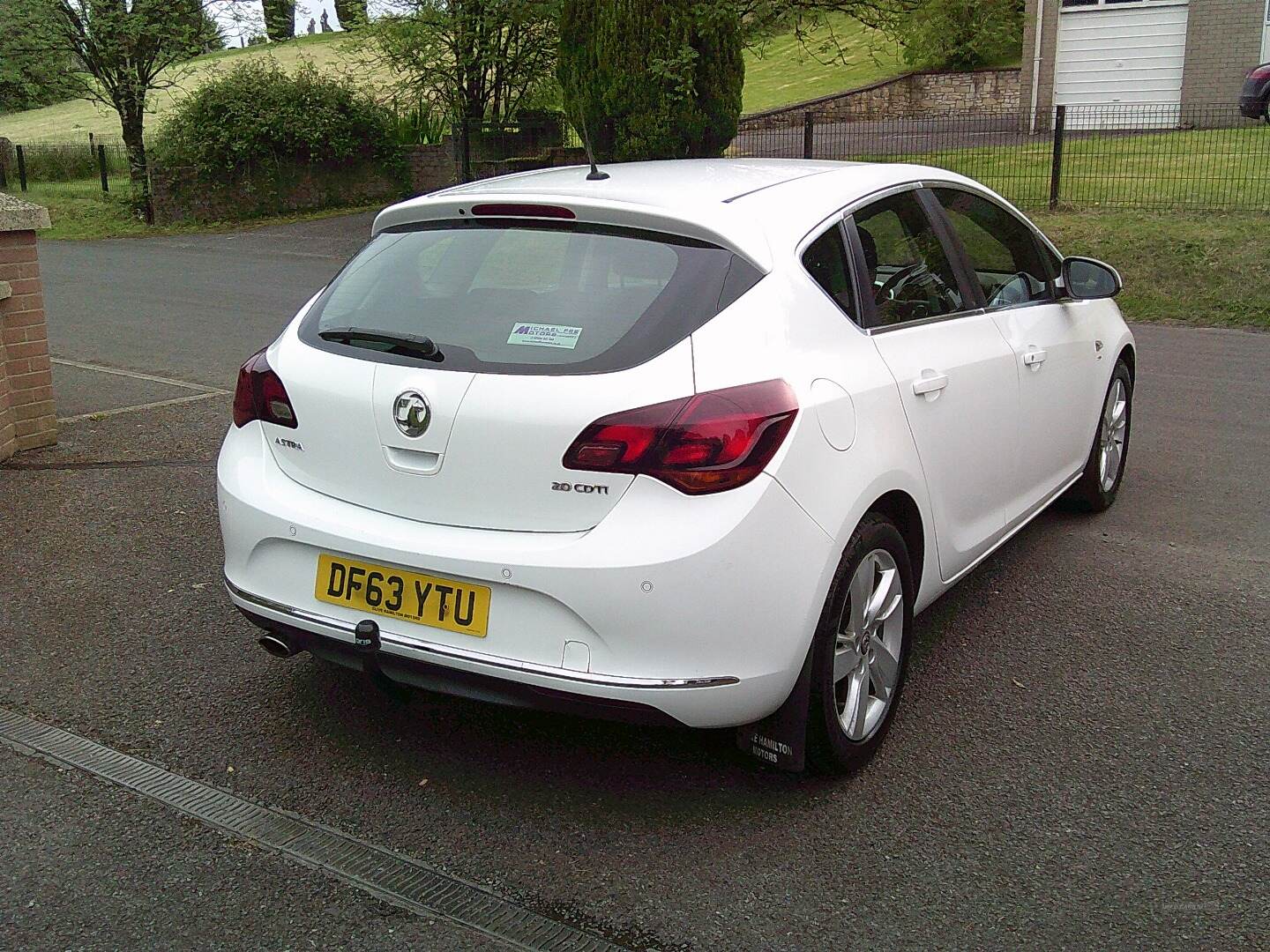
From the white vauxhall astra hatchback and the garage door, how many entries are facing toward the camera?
1

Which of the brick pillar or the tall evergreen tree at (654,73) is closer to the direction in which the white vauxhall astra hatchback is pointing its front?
the tall evergreen tree

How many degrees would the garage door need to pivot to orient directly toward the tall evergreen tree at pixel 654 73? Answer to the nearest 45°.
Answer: approximately 45° to its right

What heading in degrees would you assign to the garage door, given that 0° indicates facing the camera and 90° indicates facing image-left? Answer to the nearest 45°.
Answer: approximately 0°

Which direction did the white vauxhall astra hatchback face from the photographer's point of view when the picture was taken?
facing away from the viewer and to the right of the viewer

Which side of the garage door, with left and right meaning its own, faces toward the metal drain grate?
front

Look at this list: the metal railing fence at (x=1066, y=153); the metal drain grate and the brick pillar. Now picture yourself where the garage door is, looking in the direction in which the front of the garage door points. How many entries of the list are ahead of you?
3

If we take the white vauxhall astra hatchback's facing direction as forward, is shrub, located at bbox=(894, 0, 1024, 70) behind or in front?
in front

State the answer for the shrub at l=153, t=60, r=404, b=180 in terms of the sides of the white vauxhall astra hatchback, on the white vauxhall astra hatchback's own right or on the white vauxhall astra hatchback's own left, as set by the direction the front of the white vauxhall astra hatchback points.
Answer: on the white vauxhall astra hatchback's own left

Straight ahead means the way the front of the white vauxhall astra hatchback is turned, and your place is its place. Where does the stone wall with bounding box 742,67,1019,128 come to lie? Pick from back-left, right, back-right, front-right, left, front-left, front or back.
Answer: front-left

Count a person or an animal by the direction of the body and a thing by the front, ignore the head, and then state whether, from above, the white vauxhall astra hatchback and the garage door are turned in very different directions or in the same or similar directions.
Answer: very different directions

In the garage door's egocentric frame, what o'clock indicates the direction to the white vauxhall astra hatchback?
The white vauxhall astra hatchback is roughly at 12 o'clock from the garage door.

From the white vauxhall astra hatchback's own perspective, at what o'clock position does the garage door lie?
The garage door is roughly at 11 o'clock from the white vauxhall astra hatchback.
